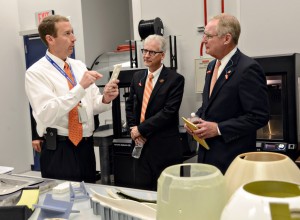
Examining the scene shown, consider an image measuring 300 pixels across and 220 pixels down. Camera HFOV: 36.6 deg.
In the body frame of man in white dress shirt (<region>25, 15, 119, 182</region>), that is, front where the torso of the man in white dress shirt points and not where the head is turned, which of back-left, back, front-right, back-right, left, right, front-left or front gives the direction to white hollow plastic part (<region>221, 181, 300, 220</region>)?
front-right

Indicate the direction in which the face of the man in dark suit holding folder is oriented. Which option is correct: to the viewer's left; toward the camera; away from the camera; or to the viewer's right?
to the viewer's left

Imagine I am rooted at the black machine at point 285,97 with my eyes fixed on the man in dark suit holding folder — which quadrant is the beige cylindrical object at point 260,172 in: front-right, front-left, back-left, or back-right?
front-left

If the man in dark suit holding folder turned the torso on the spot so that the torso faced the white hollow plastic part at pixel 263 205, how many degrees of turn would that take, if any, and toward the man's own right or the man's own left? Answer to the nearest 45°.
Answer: approximately 45° to the man's own left

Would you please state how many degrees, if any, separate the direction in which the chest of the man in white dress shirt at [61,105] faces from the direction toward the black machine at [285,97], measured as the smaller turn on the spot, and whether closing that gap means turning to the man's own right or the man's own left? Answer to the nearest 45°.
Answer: approximately 45° to the man's own left

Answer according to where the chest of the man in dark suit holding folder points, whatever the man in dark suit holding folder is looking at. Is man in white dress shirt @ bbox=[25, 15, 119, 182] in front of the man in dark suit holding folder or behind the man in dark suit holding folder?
in front

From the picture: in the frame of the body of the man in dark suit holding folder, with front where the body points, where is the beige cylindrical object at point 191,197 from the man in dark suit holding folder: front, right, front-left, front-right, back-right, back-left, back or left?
front-left

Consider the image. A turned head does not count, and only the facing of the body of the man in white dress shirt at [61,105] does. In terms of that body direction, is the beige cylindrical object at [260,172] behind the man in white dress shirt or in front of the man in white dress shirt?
in front

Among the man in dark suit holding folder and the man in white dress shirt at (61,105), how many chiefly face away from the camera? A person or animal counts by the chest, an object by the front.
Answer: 0

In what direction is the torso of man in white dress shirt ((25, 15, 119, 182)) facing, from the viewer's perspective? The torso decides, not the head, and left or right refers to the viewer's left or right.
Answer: facing the viewer and to the right of the viewer

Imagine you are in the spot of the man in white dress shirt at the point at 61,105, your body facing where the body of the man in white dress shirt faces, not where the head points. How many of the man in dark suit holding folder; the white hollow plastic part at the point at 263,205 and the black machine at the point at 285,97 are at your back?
0

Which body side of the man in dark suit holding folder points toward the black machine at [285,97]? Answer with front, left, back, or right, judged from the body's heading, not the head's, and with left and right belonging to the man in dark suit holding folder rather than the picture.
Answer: back

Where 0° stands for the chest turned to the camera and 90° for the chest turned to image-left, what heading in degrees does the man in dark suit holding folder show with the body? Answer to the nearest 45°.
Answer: approximately 45°
